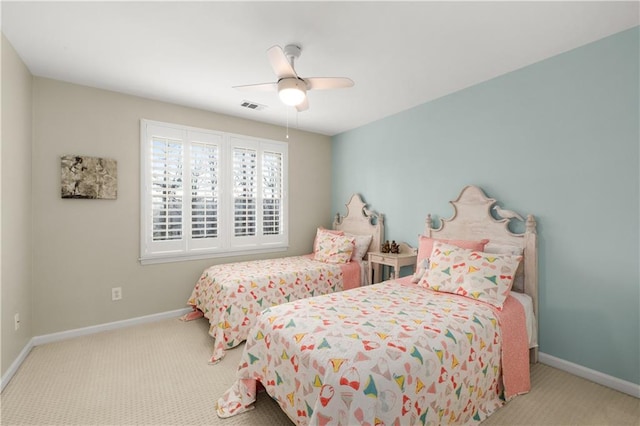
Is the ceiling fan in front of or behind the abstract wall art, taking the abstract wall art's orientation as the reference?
in front

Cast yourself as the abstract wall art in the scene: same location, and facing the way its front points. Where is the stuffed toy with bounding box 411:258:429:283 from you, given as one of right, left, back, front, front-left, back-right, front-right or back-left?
front-left

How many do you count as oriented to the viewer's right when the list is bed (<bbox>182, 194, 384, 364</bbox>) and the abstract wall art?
0

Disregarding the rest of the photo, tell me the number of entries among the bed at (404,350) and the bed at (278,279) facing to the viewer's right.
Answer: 0

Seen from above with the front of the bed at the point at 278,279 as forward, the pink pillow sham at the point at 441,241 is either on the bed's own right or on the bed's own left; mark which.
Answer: on the bed's own left

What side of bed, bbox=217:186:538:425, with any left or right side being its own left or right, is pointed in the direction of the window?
right

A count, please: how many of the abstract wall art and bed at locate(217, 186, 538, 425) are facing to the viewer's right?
0

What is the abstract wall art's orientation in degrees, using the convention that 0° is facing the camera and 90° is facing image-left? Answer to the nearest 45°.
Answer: approximately 0°

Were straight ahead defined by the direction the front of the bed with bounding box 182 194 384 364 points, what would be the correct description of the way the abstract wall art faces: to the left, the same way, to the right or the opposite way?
to the left

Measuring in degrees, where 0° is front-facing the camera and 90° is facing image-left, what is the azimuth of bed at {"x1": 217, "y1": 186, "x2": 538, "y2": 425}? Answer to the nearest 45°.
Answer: approximately 45°

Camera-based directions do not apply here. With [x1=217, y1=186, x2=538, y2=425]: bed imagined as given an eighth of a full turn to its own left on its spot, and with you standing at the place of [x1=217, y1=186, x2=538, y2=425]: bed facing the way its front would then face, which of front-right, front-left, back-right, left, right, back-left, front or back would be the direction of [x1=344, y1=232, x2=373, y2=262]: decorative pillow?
back
